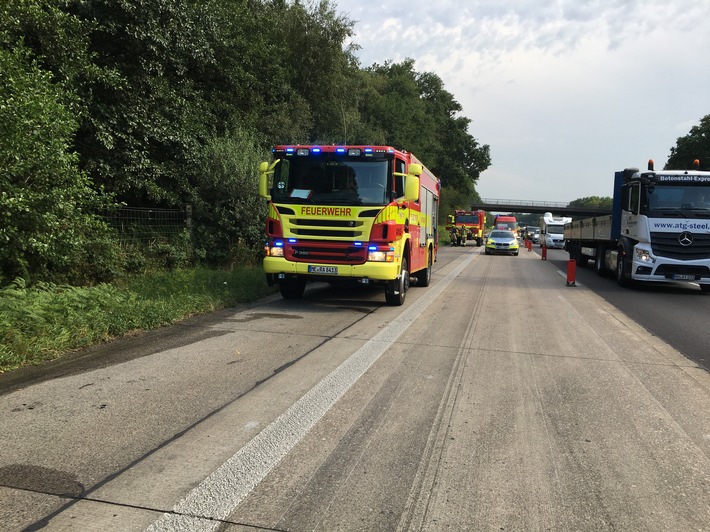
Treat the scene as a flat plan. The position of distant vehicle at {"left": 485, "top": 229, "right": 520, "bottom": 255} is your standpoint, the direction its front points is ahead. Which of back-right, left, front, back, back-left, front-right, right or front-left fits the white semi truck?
front

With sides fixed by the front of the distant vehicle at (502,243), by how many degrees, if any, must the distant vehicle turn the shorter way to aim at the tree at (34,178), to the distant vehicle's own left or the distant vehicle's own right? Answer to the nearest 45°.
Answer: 0° — it already faces it

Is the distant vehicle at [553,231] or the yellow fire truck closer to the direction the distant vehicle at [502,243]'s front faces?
the yellow fire truck

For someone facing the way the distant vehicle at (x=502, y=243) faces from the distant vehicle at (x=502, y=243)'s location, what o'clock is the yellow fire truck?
The yellow fire truck is roughly at 12 o'clock from the distant vehicle.

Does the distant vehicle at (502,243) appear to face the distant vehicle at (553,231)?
no

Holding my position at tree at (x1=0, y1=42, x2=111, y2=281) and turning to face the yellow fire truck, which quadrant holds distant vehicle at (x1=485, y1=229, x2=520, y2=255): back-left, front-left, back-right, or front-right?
front-left

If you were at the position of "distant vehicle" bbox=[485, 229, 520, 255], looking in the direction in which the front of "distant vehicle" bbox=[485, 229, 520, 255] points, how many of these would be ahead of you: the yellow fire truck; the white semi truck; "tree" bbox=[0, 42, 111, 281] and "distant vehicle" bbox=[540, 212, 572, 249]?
3

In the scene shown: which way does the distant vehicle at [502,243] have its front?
toward the camera

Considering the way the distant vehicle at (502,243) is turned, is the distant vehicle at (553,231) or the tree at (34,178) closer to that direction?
the tree

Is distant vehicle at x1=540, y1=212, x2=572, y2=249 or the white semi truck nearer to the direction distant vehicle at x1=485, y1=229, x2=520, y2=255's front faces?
the white semi truck

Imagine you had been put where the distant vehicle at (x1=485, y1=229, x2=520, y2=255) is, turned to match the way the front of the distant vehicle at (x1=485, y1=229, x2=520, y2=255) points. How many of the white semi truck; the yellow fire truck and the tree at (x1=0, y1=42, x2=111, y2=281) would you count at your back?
0
